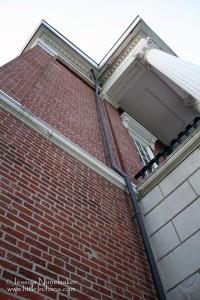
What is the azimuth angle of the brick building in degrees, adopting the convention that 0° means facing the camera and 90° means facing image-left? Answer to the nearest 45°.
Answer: approximately 315°
